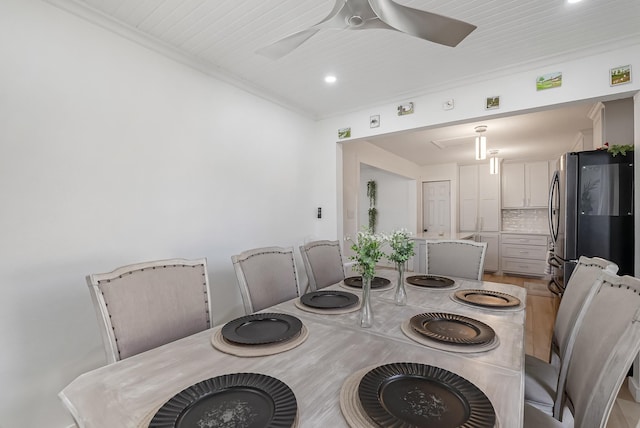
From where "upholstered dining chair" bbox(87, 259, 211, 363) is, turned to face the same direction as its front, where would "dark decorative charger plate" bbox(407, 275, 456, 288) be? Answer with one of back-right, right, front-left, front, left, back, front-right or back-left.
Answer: front-left

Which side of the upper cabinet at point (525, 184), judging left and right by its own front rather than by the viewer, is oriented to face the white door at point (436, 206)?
right

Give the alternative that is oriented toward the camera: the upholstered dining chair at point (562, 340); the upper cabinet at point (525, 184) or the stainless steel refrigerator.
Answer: the upper cabinet

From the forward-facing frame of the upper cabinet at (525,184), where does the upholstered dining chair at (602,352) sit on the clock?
The upholstered dining chair is roughly at 12 o'clock from the upper cabinet.

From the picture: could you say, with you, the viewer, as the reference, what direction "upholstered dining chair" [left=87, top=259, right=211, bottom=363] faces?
facing the viewer and to the right of the viewer

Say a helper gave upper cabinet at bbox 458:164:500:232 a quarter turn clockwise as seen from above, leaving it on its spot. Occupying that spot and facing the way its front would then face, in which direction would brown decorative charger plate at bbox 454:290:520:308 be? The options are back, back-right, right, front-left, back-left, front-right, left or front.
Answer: left

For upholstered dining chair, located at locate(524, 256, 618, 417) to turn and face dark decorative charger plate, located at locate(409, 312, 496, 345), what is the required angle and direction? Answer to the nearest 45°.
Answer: approximately 45° to its left

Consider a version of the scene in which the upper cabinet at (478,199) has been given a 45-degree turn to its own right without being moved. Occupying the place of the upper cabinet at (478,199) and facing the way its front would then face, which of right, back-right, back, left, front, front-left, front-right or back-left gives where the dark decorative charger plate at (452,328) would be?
front-left

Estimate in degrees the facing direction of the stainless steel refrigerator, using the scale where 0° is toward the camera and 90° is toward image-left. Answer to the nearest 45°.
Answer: approximately 90°

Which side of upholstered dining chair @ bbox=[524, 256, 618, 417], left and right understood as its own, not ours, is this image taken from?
left

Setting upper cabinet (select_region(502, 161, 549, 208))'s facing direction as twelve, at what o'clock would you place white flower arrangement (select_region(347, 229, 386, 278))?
The white flower arrangement is roughly at 12 o'clock from the upper cabinet.

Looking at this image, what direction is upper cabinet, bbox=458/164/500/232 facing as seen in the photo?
toward the camera

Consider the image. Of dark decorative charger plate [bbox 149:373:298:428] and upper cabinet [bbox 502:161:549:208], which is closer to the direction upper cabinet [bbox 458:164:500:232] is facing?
the dark decorative charger plate

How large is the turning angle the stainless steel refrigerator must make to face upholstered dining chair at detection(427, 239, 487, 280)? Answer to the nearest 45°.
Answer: approximately 45° to its left

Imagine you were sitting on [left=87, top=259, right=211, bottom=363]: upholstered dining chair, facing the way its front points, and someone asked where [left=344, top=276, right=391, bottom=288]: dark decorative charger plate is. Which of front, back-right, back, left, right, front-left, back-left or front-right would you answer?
front-left

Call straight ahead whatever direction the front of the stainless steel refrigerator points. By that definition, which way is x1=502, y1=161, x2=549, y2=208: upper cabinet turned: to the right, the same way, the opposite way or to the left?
to the left

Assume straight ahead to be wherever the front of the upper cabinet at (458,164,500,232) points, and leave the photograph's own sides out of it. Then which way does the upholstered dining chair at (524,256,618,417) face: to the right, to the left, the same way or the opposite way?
to the right

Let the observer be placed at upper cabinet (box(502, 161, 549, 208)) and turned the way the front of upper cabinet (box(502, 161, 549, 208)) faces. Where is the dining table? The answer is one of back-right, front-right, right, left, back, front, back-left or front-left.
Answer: front
